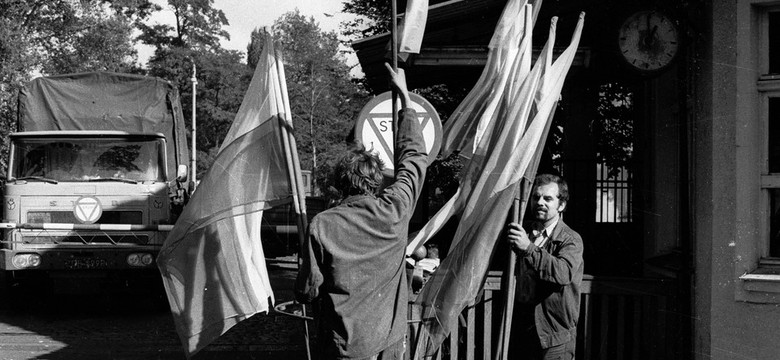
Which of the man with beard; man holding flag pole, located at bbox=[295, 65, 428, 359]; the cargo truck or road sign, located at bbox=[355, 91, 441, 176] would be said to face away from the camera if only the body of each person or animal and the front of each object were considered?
the man holding flag pole

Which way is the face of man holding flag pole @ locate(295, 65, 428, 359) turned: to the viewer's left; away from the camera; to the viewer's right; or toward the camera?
away from the camera

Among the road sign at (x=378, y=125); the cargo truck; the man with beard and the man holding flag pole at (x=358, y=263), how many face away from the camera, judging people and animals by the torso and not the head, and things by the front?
1

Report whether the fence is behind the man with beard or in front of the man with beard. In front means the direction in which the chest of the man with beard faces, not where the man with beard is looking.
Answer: behind

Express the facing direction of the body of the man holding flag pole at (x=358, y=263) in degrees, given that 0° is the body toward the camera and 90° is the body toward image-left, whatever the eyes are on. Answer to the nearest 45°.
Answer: approximately 180°

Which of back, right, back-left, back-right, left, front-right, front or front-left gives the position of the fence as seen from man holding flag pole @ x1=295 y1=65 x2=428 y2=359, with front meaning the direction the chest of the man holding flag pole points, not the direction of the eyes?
front-right

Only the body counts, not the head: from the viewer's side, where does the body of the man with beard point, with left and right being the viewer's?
facing the viewer and to the left of the viewer

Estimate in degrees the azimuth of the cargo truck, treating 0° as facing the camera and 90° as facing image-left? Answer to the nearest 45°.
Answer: approximately 0°

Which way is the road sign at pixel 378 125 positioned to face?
toward the camera

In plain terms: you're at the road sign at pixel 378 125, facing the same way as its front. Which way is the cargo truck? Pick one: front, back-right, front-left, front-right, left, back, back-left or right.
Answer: back-right

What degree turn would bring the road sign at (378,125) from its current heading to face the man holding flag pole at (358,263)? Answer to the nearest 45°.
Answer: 0° — it already faces them
